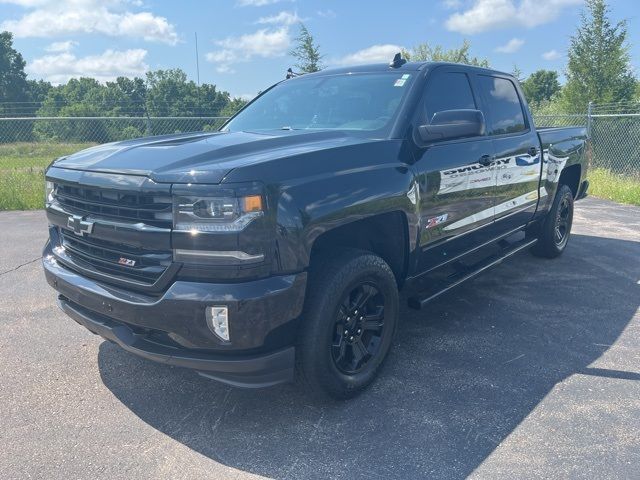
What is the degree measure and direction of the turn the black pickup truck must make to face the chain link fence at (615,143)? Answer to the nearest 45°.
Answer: approximately 180°

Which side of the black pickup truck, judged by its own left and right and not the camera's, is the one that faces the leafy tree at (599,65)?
back

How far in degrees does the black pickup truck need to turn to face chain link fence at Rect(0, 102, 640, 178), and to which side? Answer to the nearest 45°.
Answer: approximately 135° to its right

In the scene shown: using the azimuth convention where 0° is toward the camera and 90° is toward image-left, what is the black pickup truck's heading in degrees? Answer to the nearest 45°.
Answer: approximately 45°
